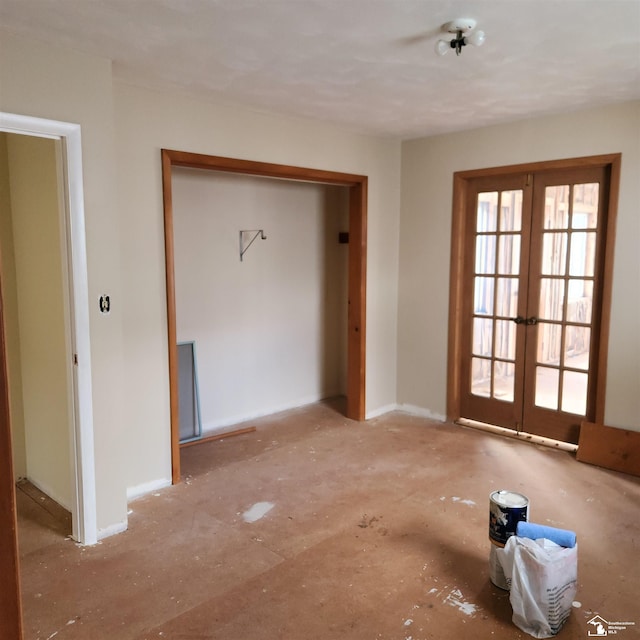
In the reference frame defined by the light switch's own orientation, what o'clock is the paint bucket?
The paint bucket is roughly at 10 o'clock from the light switch.

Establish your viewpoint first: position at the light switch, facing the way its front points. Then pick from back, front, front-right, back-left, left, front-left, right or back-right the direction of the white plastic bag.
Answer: front-left

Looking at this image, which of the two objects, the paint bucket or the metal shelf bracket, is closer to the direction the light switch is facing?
the paint bucket

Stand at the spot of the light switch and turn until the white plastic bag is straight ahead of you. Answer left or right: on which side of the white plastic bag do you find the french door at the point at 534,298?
left

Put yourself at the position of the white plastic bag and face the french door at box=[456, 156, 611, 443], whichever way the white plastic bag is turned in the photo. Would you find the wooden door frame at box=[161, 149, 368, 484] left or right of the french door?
left

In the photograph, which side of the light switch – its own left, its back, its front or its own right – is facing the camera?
front

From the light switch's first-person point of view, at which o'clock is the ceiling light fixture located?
The ceiling light fixture is roughly at 10 o'clock from the light switch.

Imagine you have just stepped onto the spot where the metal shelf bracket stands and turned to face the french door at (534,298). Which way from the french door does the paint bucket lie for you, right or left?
right
